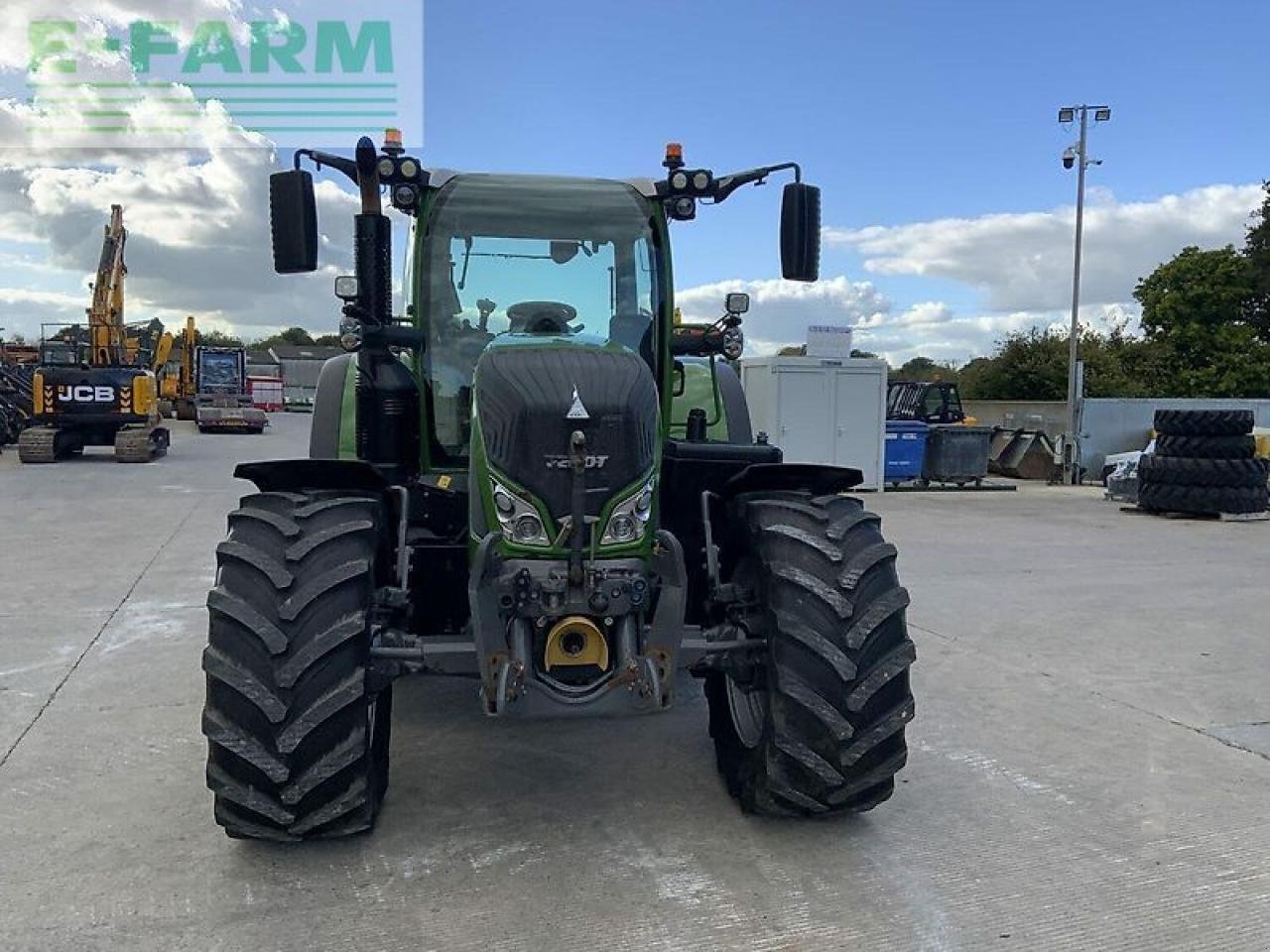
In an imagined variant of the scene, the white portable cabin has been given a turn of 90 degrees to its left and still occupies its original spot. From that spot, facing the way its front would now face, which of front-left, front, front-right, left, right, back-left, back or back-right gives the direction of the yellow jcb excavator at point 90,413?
back

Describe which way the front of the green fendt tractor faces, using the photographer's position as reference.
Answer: facing the viewer

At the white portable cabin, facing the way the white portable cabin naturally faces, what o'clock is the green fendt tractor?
The green fendt tractor is roughly at 12 o'clock from the white portable cabin.

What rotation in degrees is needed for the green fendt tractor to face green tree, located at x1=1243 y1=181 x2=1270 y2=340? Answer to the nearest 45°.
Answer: approximately 135° to its left

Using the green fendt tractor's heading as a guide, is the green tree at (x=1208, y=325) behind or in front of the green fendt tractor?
behind

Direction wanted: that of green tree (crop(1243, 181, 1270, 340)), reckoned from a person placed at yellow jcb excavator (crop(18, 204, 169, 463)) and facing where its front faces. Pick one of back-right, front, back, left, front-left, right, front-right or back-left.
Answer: right

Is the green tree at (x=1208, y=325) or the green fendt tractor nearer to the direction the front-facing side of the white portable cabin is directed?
the green fendt tractor

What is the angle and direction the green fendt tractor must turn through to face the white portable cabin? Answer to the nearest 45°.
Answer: approximately 180°

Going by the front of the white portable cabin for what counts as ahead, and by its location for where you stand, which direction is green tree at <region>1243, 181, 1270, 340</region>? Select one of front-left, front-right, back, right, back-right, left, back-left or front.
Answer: back-left

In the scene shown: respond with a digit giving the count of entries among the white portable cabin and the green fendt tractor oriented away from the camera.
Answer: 0

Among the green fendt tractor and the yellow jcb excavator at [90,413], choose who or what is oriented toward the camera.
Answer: the green fendt tractor

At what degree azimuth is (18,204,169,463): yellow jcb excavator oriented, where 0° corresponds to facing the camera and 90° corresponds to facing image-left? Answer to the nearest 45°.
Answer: approximately 180°

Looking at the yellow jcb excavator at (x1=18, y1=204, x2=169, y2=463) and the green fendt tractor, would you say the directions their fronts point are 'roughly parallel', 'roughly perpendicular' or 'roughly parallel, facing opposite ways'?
roughly parallel, facing opposite ways

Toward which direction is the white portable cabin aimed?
toward the camera

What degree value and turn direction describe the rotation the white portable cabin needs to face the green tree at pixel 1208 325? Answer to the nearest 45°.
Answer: approximately 135° to its left
